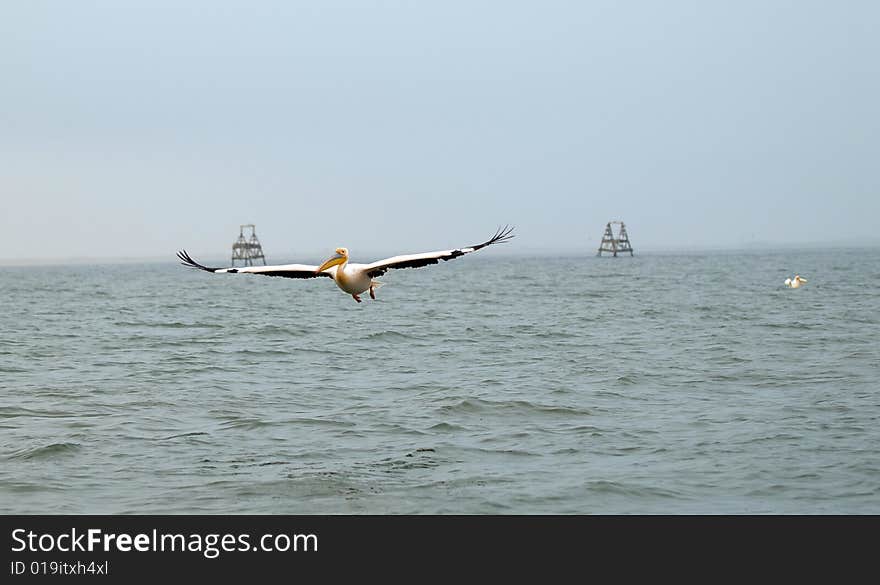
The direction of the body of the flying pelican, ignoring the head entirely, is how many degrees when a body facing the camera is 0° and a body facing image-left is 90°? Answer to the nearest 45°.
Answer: approximately 45°
